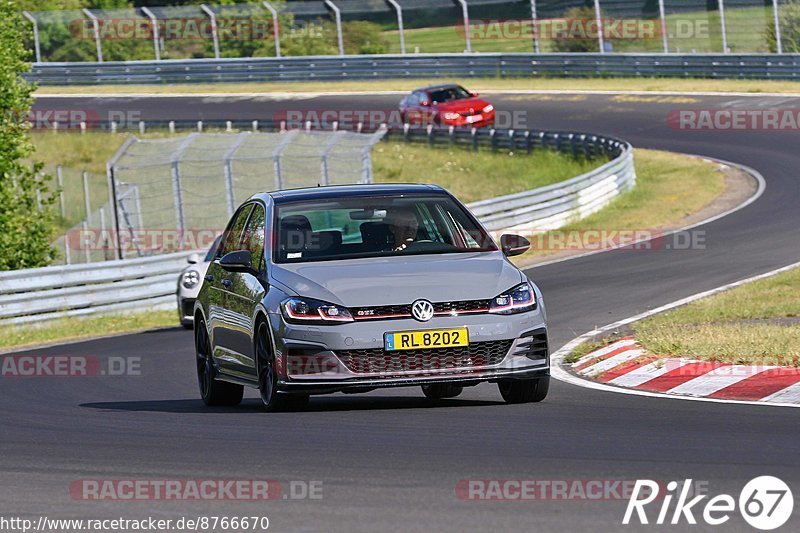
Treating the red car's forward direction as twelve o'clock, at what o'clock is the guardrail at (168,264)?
The guardrail is roughly at 2 o'clock from the red car.

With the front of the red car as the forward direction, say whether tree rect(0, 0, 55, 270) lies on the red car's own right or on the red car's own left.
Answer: on the red car's own right

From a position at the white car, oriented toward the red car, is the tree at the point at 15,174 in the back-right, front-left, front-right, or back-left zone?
front-left

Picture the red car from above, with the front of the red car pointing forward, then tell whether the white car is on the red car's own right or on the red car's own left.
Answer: on the red car's own right

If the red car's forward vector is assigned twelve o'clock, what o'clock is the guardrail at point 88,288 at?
The guardrail is roughly at 2 o'clock from the red car.

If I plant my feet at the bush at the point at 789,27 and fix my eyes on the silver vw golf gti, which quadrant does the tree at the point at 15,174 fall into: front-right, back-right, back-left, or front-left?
front-right

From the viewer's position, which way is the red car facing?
facing the viewer and to the right of the viewer

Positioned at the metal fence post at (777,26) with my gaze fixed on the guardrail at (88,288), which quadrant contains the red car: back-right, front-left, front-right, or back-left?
front-right

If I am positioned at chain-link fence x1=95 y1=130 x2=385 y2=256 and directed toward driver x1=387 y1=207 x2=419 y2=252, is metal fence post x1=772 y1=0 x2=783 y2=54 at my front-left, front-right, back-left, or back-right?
back-left
